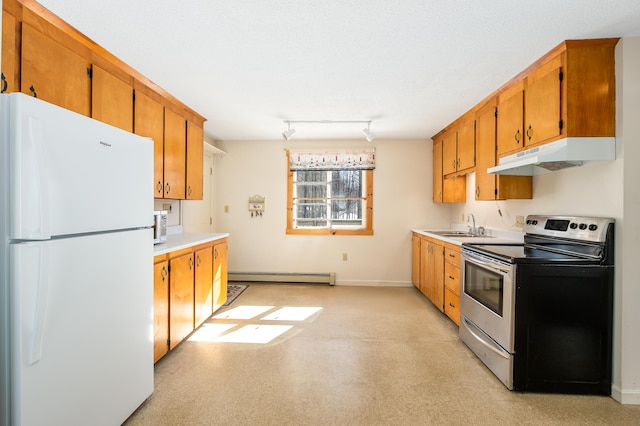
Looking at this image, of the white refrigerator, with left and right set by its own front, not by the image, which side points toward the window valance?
left

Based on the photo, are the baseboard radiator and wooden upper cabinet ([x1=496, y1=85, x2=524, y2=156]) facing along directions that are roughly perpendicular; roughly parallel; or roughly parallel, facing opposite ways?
roughly perpendicular

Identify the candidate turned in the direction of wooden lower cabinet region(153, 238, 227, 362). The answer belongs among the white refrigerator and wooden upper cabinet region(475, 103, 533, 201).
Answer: the wooden upper cabinet

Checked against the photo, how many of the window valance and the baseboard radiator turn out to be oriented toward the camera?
2

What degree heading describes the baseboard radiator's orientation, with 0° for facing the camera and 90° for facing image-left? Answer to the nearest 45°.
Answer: approximately 0°

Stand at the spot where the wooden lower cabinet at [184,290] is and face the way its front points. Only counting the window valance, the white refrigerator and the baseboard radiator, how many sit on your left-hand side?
2

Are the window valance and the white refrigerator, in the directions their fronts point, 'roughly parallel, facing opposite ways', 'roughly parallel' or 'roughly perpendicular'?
roughly perpendicular
